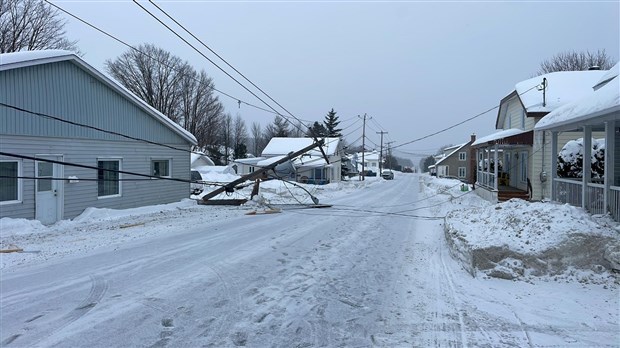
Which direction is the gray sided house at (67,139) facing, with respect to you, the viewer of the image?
facing the viewer and to the right of the viewer

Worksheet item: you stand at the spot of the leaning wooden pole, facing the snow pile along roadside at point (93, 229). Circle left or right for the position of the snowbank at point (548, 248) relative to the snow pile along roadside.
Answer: left

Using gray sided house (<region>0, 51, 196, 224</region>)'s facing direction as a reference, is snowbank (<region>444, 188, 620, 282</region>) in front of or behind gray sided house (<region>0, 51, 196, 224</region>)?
in front

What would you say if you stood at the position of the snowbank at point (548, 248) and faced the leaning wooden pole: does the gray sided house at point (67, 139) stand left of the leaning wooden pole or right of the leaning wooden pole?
left

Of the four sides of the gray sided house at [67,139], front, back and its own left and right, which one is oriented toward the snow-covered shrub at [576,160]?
front

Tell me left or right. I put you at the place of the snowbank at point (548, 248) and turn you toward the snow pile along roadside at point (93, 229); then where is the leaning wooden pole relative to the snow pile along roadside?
right

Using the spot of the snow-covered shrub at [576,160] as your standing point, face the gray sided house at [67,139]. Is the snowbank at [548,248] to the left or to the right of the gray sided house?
left

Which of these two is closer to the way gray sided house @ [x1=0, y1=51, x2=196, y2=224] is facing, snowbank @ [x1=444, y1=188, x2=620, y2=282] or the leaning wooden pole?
the snowbank

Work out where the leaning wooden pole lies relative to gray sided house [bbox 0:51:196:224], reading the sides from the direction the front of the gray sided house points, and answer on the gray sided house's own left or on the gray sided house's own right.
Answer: on the gray sided house's own left
